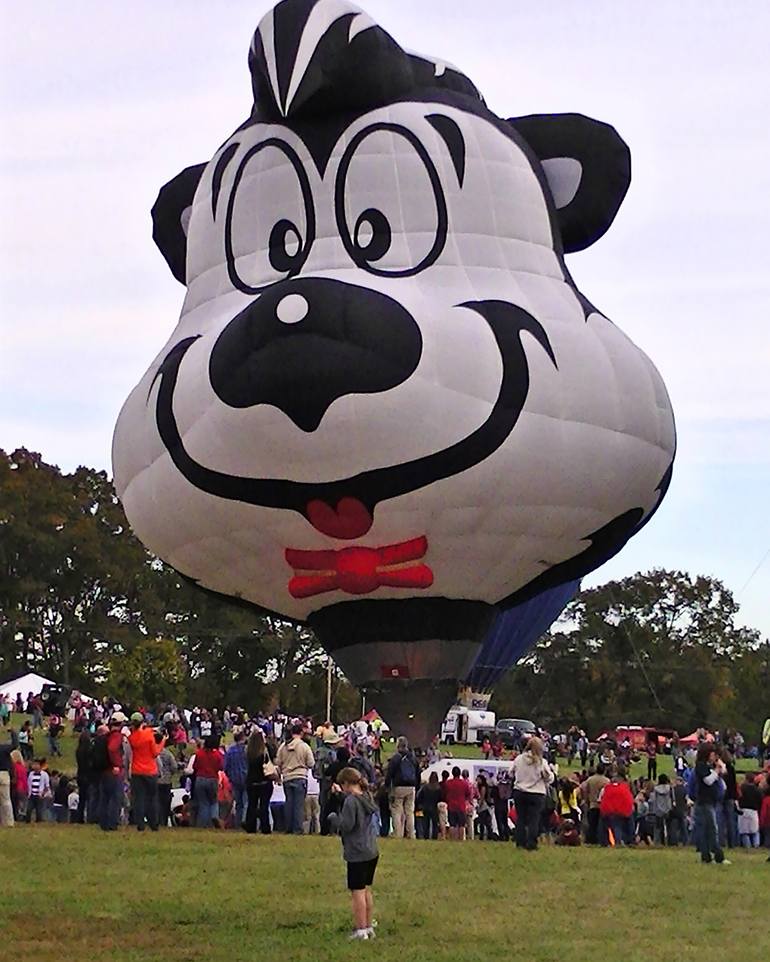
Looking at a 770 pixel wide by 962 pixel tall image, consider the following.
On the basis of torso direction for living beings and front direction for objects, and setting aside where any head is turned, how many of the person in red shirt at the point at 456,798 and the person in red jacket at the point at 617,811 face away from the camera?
2

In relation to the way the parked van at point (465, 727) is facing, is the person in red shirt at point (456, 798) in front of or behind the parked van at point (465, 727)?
in front

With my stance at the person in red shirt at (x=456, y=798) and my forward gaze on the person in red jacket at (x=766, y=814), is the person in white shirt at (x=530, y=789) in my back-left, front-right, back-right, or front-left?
front-right

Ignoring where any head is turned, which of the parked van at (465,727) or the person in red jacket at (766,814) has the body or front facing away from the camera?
the person in red jacket

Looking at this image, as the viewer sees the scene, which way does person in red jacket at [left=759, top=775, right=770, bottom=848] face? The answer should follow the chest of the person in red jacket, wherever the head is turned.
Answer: away from the camera

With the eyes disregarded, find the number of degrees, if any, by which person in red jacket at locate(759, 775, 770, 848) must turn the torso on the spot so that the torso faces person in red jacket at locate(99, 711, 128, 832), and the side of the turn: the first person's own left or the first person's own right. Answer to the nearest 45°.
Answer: approximately 135° to the first person's own left

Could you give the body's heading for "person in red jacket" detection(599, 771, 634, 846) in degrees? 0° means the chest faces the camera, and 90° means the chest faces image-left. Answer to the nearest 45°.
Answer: approximately 180°

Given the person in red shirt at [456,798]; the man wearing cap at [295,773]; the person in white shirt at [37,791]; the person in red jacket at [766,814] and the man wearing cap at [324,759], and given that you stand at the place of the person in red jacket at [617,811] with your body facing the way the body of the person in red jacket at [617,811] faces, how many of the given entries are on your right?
1

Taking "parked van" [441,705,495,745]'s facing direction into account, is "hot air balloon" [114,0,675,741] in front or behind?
in front

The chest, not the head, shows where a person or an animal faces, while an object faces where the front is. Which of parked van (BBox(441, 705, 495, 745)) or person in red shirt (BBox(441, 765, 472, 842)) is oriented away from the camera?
the person in red shirt

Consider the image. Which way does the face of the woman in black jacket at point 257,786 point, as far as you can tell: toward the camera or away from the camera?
away from the camera

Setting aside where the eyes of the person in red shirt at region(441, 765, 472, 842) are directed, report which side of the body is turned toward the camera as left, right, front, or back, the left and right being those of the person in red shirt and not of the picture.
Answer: back
